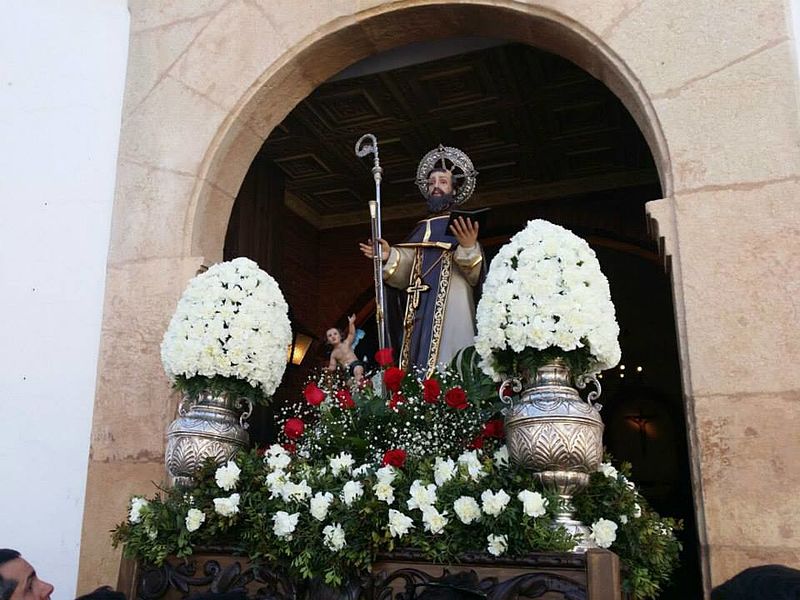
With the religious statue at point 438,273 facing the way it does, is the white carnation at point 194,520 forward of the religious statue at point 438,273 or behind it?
forward

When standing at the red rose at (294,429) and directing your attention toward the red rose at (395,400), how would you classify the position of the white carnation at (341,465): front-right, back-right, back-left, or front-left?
front-right

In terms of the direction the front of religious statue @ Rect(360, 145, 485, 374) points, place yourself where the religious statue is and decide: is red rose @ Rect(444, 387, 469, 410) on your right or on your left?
on your left

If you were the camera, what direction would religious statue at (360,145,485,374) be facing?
facing the viewer and to the left of the viewer

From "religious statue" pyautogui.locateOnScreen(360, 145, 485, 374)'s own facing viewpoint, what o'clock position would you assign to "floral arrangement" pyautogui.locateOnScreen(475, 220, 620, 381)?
The floral arrangement is roughly at 10 o'clock from the religious statue.

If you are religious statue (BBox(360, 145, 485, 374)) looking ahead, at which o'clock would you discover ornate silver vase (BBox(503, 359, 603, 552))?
The ornate silver vase is roughly at 10 o'clock from the religious statue.
